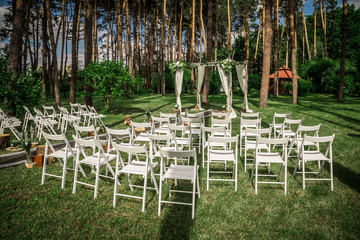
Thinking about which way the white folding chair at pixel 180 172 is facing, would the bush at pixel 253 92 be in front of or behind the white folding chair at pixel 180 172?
in front

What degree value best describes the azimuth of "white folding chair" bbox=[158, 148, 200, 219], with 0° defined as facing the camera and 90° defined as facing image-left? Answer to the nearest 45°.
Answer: approximately 180°

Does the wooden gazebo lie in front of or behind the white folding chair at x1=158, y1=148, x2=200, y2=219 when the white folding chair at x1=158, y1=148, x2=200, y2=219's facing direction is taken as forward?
in front

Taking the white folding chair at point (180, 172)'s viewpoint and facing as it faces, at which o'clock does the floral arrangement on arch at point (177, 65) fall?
The floral arrangement on arch is roughly at 12 o'clock from the white folding chair.

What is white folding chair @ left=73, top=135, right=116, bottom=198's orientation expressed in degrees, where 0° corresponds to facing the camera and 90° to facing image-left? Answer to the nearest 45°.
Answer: approximately 225°

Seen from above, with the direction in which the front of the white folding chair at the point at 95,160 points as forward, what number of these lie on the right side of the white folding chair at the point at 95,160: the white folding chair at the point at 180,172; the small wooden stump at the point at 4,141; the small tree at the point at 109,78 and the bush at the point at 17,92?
1

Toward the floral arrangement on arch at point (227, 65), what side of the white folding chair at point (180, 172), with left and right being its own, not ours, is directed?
front

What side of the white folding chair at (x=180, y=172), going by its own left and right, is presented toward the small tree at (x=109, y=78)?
front

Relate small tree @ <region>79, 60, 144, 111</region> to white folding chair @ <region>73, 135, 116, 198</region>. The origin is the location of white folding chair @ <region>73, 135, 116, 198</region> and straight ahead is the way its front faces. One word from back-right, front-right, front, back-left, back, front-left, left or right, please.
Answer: front-left

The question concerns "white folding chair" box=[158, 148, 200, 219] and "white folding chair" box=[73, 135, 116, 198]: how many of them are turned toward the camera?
0

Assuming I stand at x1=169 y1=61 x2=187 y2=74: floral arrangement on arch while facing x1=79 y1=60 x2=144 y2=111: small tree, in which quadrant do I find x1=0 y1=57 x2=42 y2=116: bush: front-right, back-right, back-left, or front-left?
front-left

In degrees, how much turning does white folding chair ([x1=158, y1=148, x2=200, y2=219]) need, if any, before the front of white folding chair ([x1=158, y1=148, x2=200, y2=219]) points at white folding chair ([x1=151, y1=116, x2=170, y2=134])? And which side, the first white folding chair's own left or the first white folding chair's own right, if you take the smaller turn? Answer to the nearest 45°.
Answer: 0° — it already faces it
